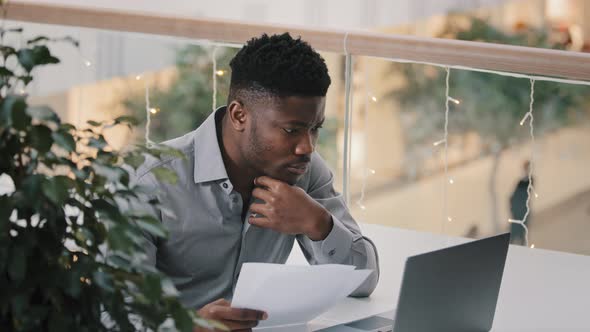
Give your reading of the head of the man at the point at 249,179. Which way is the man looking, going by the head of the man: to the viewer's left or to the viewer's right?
to the viewer's right

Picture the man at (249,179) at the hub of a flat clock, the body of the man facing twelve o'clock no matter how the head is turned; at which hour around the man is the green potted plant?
The green potted plant is roughly at 2 o'clock from the man.

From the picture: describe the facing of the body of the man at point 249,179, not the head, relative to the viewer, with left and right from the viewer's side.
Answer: facing the viewer and to the right of the viewer
